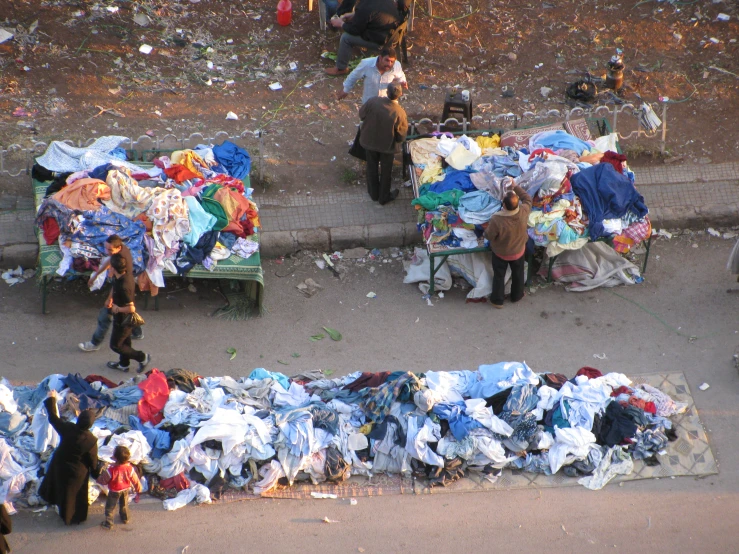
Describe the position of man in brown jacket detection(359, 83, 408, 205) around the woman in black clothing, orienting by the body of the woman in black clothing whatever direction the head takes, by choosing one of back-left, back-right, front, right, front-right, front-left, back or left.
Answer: front-right

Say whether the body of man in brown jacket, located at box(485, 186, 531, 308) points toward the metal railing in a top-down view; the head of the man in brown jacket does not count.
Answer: yes

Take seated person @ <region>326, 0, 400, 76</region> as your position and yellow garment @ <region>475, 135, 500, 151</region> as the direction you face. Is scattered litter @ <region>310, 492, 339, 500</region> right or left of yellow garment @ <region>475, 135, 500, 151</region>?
right

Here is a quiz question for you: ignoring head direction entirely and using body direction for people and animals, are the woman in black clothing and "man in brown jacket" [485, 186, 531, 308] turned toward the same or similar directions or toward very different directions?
same or similar directions

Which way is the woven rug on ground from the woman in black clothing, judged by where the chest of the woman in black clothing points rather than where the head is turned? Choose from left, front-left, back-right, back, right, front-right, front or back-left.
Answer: right

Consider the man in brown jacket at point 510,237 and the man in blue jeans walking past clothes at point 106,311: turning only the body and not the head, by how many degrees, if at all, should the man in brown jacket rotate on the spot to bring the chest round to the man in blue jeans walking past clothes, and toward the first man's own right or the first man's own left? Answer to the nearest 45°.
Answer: approximately 90° to the first man's own left

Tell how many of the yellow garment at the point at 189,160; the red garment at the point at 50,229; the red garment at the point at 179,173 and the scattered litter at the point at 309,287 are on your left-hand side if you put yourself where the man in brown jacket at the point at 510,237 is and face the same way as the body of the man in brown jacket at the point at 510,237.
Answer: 4

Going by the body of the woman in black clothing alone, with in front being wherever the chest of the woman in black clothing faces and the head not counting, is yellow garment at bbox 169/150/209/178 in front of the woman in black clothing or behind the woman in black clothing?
in front

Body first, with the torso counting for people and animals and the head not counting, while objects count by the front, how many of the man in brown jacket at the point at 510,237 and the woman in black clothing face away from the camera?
2

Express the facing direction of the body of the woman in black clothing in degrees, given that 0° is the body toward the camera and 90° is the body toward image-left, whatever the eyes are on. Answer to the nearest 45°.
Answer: approximately 180°

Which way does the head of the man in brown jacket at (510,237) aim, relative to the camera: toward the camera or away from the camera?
away from the camera

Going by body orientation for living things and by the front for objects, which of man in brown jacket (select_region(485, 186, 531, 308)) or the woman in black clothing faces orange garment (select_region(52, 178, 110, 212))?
the woman in black clothing

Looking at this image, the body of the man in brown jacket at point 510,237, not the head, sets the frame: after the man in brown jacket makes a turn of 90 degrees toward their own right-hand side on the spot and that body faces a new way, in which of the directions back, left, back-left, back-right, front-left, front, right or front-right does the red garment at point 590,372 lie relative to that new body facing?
front-right

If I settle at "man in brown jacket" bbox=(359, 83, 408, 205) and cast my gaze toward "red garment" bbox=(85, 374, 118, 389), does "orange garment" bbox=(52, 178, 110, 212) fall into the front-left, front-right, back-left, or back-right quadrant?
front-right

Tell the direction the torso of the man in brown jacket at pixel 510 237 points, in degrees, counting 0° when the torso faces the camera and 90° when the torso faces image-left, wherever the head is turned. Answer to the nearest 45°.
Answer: approximately 180°

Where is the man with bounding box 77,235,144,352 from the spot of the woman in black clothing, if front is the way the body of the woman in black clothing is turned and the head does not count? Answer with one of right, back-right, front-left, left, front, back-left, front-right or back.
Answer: front

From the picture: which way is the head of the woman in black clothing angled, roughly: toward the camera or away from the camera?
away from the camera
